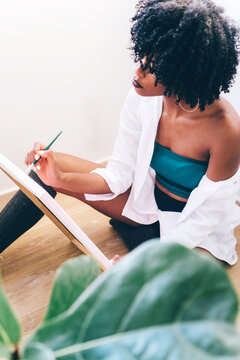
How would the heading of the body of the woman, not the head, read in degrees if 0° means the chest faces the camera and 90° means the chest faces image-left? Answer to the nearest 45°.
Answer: approximately 45°

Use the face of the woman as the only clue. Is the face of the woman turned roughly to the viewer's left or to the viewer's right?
to the viewer's left
